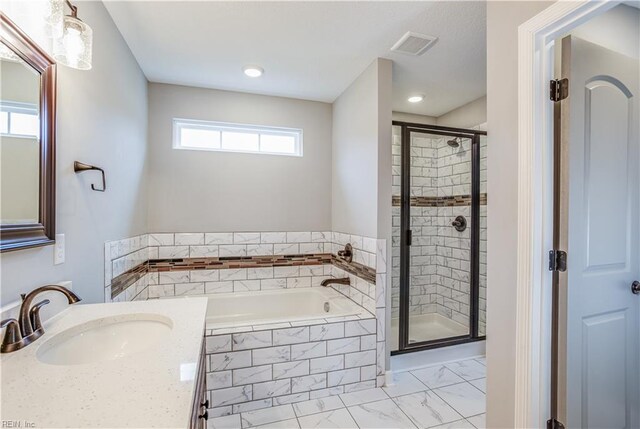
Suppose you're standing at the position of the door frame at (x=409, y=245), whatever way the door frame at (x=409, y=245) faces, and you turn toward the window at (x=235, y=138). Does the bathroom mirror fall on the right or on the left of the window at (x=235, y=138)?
left

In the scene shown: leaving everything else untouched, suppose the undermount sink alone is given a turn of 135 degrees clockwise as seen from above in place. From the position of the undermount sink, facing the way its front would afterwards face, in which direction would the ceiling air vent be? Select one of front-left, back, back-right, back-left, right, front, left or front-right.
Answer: back

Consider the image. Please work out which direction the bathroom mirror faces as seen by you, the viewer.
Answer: facing the viewer and to the right of the viewer

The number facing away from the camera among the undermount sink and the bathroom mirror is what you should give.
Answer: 0

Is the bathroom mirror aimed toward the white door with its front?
yes

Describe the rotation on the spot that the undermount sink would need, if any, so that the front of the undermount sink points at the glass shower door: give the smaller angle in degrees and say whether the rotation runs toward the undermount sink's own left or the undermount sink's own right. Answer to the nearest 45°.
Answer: approximately 45° to the undermount sink's own left

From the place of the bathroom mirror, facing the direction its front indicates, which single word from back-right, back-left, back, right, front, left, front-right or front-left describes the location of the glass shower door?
front-left

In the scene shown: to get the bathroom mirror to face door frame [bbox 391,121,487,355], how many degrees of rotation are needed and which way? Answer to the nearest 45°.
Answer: approximately 45° to its left

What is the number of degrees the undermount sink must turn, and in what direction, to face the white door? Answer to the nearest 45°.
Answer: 0° — it already faces it
